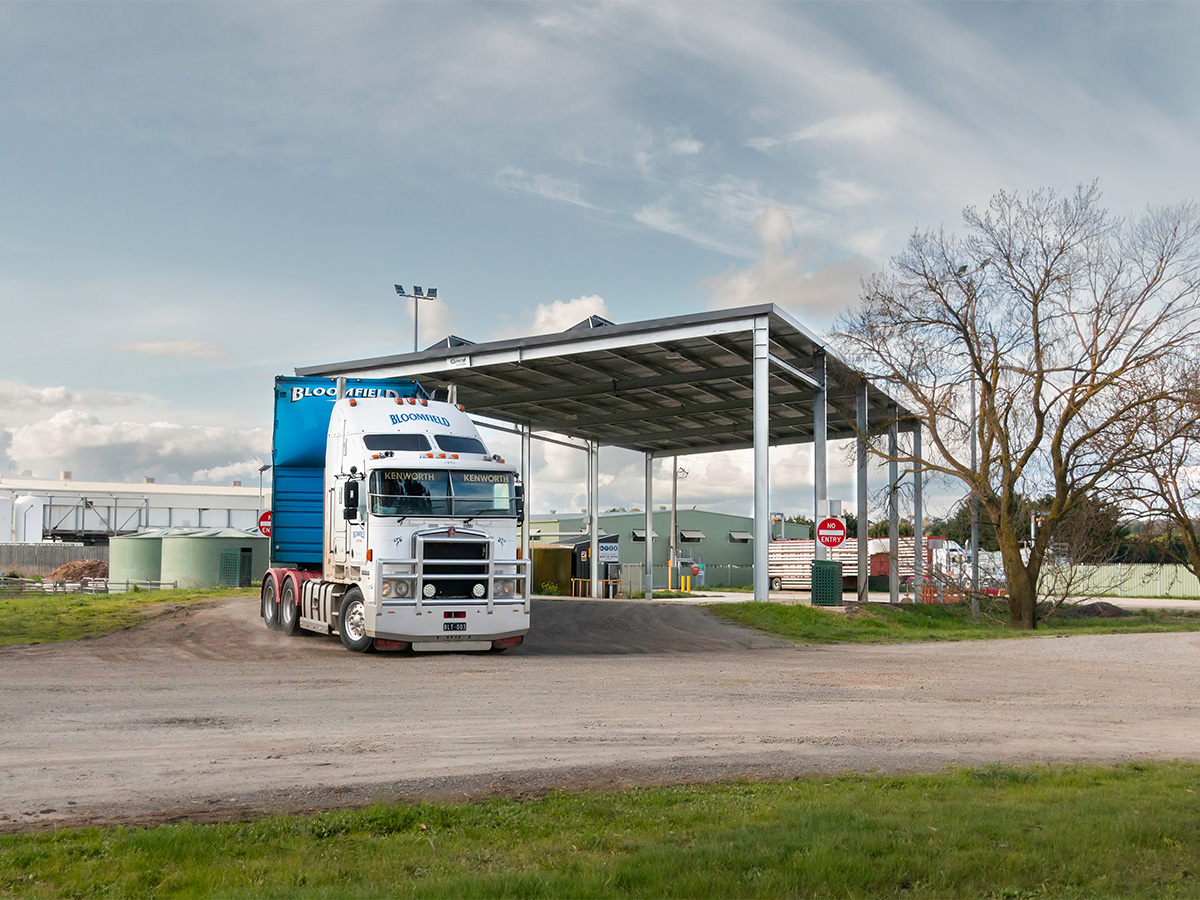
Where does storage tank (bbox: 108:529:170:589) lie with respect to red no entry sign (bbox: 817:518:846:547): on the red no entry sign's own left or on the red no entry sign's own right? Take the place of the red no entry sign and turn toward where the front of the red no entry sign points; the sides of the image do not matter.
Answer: on the red no entry sign's own right

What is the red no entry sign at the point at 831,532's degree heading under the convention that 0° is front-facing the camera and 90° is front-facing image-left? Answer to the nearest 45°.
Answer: approximately 0°

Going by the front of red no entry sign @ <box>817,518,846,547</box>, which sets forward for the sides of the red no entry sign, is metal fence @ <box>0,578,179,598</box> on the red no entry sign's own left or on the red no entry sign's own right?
on the red no entry sign's own right
